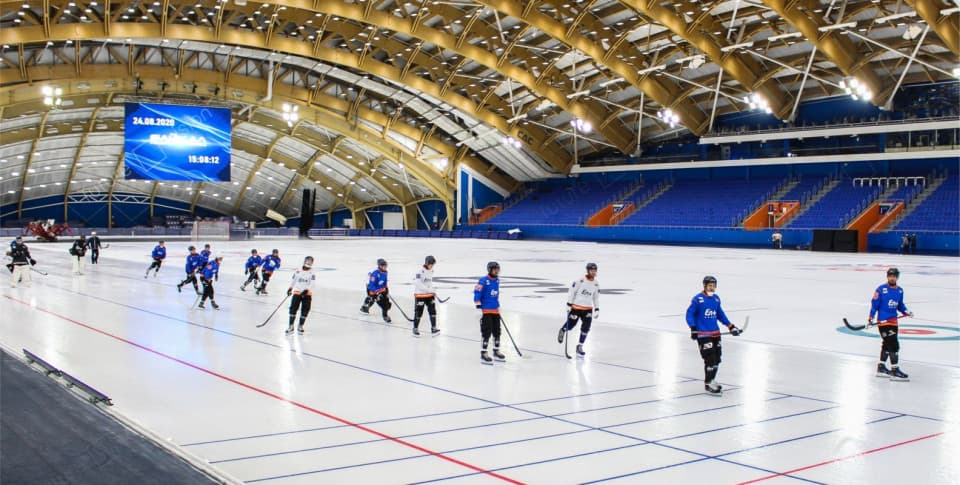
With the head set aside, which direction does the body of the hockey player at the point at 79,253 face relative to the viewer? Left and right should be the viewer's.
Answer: facing the viewer and to the right of the viewer

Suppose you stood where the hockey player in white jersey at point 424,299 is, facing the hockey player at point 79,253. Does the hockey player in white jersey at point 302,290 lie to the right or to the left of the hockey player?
left

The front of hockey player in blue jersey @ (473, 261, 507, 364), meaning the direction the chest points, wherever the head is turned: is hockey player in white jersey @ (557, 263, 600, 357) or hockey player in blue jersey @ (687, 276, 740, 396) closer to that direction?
the hockey player in blue jersey

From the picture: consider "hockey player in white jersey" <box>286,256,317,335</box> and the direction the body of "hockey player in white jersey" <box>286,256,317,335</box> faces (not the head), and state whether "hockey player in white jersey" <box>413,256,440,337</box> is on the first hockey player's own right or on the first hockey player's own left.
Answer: on the first hockey player's own left

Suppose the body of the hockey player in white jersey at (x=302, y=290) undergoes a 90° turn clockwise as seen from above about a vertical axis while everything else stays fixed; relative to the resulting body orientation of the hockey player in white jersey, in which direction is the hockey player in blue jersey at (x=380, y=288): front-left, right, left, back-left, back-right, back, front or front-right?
back-right

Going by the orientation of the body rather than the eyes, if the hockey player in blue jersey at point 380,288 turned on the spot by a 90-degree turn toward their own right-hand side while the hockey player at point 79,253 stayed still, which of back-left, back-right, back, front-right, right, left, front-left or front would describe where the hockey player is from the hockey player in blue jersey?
right

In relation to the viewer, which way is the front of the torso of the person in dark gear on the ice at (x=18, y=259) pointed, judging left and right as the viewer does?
facing the viewer

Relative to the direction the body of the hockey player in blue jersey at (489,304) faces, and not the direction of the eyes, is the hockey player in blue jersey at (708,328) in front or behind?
in front

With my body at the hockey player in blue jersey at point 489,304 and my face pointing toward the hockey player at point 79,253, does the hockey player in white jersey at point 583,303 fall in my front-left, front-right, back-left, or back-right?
back-right

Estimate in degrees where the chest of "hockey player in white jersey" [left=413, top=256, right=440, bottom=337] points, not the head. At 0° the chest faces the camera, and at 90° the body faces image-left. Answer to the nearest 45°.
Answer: approximately 315°

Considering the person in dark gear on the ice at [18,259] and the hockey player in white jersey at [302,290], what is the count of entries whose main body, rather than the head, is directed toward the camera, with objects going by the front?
2
